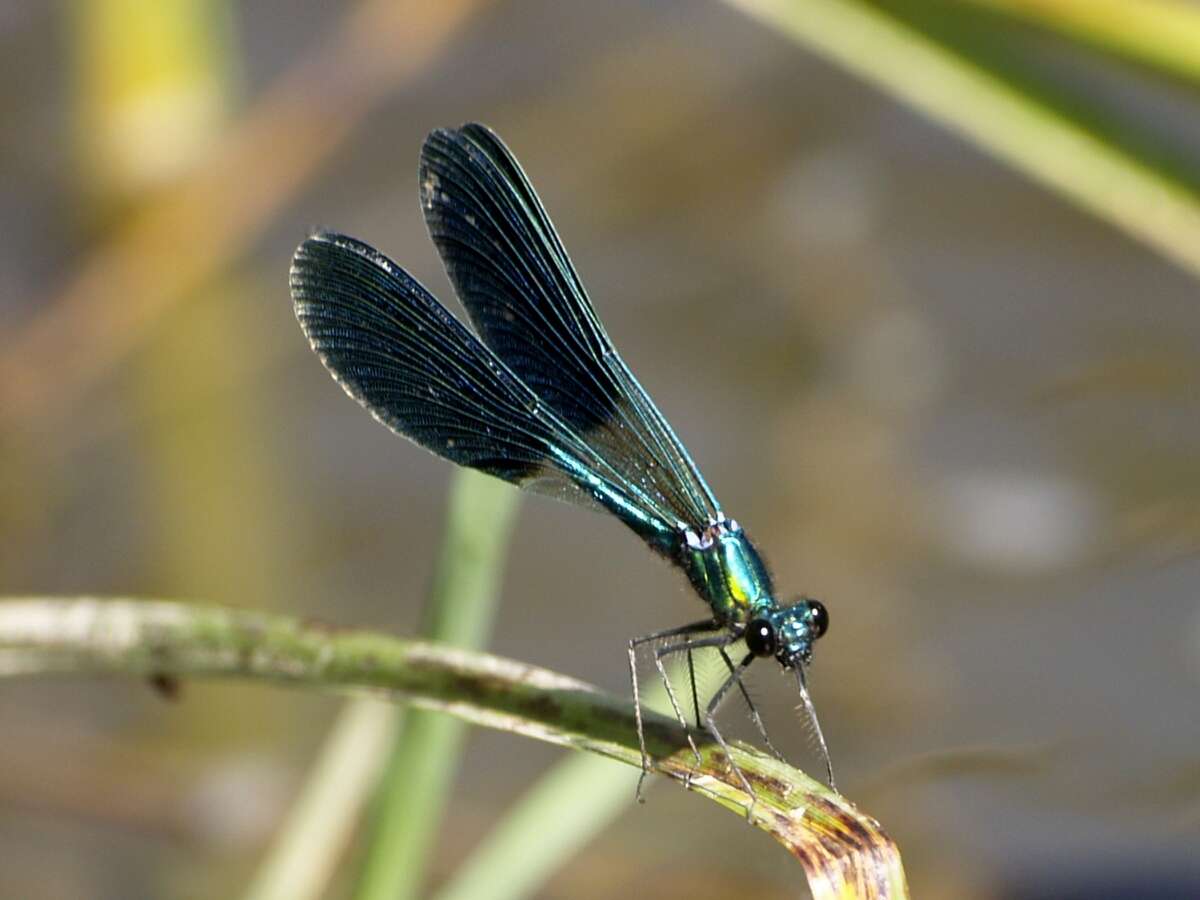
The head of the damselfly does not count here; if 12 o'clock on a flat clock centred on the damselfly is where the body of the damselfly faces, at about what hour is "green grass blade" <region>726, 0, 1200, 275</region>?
The green grass blade is roughly at 11 o'clock from the damselfly.

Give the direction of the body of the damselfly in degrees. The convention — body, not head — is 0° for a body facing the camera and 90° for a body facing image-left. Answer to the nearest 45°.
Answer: approximately 315°

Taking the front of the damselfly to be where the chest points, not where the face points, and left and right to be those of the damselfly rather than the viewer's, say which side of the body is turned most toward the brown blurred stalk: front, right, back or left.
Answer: back

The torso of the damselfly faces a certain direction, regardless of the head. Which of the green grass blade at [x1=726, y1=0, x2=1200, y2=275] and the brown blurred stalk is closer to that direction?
the green grass blade
